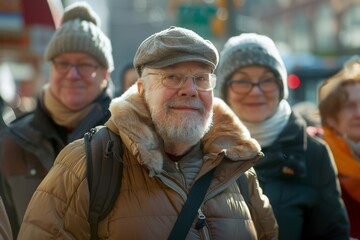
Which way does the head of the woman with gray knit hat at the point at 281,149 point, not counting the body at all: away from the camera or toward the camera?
toward the camera

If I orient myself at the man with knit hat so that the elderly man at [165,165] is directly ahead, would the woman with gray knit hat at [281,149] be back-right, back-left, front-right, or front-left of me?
front-left

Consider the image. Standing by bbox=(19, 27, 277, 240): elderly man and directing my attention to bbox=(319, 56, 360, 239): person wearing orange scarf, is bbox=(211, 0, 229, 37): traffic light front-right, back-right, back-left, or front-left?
front-left

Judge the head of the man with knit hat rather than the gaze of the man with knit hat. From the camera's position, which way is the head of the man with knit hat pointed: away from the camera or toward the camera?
toward the camera

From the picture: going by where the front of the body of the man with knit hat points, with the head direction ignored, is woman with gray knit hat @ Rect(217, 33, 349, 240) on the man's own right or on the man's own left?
on the man's own left

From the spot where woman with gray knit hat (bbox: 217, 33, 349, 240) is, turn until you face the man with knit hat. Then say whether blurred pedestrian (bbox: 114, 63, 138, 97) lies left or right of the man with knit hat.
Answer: right

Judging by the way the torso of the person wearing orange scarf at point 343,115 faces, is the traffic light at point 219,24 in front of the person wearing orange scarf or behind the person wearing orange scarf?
behind

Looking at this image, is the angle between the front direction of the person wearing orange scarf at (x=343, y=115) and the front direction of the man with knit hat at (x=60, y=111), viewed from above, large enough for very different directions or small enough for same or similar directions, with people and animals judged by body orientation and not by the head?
same or similar directions

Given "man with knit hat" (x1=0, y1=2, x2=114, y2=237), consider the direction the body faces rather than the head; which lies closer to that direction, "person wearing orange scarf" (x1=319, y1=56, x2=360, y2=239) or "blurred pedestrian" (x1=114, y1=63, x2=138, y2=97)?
the person wearing orange scarf

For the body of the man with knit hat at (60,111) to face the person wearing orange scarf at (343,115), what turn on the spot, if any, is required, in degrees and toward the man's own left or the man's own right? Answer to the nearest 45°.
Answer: approximately 90° to the man's own left

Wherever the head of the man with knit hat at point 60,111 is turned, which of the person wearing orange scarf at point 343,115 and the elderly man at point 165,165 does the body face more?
the elderly man

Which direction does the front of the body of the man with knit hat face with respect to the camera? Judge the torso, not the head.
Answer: toward the camera

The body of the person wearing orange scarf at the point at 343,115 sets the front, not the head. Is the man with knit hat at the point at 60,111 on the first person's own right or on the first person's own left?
on the first person's own right
